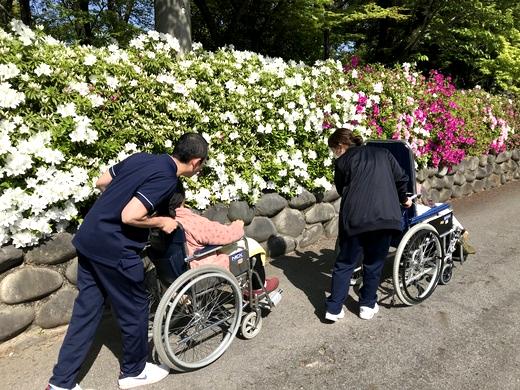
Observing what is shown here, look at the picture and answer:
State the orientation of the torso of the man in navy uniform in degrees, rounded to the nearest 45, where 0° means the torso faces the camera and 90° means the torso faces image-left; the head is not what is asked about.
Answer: approximately 225°

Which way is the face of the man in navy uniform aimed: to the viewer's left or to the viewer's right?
to the viewer's right

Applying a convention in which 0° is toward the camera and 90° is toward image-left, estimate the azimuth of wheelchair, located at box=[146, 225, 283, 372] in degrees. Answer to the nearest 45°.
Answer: approximately 225°

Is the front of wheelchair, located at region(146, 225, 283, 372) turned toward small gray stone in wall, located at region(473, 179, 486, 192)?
yes

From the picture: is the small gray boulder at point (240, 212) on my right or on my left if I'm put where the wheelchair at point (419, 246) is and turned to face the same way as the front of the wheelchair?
on my left

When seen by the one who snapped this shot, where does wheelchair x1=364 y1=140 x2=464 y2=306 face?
facing away from the viewer and to the right of the viewer

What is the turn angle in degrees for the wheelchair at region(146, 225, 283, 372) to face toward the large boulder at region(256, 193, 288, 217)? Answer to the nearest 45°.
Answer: approximately 45° to its left

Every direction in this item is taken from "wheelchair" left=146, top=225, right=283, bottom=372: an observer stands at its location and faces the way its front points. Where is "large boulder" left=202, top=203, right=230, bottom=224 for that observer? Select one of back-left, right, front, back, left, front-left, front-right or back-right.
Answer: front-left

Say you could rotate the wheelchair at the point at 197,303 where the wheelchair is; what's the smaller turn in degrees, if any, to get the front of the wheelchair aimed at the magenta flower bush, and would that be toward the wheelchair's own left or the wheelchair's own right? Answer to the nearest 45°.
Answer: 0° — it already faces it

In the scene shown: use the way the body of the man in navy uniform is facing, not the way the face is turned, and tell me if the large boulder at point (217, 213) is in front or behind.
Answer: in front

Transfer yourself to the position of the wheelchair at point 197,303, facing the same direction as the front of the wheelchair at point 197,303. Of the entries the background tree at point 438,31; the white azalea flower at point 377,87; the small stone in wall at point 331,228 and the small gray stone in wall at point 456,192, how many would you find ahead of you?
4

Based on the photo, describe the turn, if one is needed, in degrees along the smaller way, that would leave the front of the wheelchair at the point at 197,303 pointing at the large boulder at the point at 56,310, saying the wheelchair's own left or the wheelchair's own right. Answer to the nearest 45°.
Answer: approximately 135° to the wheelchair's own left

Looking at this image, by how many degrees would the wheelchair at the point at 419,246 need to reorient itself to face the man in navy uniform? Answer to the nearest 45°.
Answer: approximately 180°

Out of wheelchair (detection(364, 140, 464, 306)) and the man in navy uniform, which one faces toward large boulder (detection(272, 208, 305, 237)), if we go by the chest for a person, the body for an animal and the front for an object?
the man in navy uniform

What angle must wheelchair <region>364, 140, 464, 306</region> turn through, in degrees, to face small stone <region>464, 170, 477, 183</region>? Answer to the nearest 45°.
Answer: approximately 45° to its left

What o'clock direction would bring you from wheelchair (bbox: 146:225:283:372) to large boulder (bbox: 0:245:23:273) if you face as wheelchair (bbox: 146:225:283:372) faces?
The large boulder is roughly at 8 o'clock from the wheelchair.

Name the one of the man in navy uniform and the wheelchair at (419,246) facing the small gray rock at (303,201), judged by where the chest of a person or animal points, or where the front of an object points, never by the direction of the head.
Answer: the man in navy uniform
